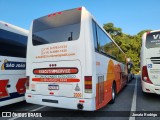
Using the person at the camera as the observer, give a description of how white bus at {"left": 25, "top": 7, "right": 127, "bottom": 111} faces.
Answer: facing away from the viewer and to the right of the viewer

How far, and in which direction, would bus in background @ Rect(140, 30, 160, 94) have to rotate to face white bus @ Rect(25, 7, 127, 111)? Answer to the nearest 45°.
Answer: approximately 135° to its left

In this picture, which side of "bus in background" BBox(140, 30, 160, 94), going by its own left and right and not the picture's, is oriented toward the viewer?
back

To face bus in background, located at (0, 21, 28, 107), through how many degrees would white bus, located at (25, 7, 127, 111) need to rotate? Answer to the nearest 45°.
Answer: approximately 90° to its left

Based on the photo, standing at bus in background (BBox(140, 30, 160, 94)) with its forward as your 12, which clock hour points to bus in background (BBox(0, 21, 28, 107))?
bus in background (BBox(0, 21, 28, 107)) is roughly at 8 o'clock from bus in background (BBox(140, 30, 160, 94)).
